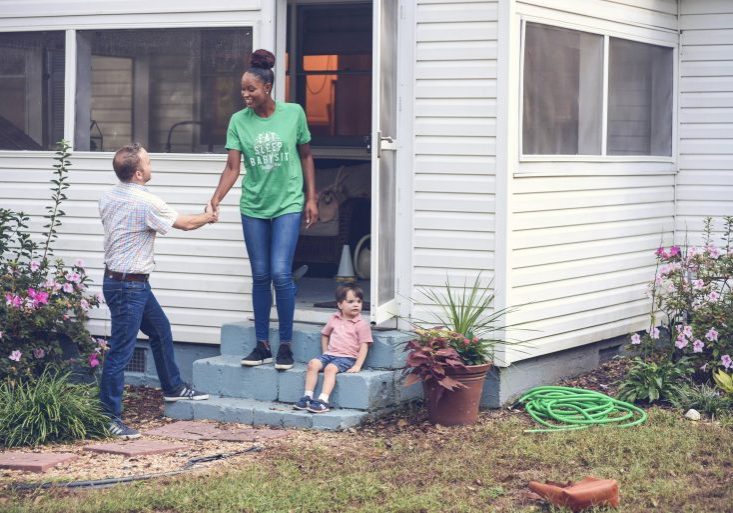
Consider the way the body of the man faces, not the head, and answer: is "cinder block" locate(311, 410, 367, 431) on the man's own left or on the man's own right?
on the man's own right

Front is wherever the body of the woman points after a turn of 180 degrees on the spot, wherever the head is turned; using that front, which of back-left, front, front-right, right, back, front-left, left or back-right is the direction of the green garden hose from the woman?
right

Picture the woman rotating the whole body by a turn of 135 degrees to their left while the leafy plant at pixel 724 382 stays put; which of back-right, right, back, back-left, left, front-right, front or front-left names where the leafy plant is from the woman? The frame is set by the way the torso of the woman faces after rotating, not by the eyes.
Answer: front-right

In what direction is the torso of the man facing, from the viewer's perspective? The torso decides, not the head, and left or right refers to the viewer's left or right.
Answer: facing away from the viewer and to the right of the viewer

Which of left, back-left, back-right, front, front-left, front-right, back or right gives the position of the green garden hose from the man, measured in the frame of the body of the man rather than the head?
front-right

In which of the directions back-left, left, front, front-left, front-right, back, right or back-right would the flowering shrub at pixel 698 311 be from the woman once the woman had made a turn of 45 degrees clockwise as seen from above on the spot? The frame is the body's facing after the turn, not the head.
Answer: back-left

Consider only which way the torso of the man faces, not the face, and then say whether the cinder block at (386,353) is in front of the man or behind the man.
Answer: in front

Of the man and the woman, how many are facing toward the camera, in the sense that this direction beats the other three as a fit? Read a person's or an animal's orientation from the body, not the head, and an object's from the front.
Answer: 1

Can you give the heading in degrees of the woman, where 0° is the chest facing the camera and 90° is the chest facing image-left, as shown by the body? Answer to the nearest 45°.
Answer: approximately 0°

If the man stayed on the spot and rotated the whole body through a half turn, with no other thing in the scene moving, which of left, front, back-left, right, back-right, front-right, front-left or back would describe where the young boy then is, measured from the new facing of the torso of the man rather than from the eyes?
back-left

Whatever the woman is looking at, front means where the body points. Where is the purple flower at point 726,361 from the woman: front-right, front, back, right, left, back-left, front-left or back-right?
left

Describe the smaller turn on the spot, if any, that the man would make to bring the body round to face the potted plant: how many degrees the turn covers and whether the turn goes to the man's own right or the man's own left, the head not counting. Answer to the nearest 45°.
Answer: approximately 45° to the man's own right

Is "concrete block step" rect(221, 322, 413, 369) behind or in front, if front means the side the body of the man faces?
in front
